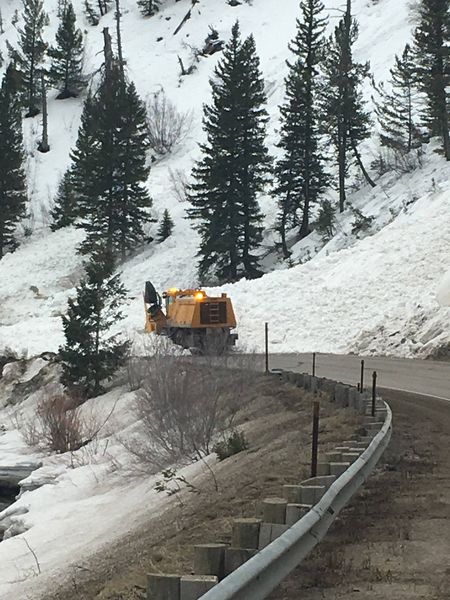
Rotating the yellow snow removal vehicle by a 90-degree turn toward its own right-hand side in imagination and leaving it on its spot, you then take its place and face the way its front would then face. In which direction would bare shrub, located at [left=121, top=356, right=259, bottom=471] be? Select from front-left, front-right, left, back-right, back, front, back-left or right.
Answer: back-right

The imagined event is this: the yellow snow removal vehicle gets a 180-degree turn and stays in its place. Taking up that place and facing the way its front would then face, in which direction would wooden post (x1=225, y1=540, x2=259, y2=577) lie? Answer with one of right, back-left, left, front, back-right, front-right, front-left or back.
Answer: front-right

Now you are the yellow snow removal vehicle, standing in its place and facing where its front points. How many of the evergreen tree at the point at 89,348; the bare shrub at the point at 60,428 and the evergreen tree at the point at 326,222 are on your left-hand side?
2

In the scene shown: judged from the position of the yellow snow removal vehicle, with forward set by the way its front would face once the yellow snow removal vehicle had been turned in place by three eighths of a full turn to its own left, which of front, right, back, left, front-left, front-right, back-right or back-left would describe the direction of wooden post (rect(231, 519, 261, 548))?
front

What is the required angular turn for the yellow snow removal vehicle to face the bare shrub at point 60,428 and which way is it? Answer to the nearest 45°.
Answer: approximately 90° to its left

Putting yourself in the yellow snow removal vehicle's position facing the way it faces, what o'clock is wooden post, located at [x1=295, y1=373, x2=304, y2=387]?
The wooden post is roughly at 7 o'clock from the yellow snow removal vehicle.

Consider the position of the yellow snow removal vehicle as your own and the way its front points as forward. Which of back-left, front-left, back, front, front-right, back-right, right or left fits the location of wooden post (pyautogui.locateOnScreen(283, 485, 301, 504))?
back-left

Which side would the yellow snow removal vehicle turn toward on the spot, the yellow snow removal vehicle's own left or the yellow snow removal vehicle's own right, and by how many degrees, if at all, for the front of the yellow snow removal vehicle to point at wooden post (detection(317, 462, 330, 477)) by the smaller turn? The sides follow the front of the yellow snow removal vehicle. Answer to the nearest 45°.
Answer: approximately 135° to the yellow snow removal vehicle's own left

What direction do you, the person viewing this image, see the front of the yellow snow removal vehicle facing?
facing away from the viewer and to the left of the viewer

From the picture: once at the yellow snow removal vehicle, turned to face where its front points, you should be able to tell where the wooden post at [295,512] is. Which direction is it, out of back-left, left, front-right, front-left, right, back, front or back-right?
back-left

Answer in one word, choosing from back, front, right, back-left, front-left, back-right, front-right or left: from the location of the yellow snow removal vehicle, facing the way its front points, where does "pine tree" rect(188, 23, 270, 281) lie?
front-right

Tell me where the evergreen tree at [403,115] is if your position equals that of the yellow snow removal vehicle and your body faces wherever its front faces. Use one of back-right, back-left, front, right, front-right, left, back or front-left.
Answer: right

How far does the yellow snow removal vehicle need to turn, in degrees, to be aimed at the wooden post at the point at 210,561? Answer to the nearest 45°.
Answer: approximately 135° to its left

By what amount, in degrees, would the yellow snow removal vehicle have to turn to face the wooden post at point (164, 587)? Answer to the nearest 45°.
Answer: approximately 135° to its left
